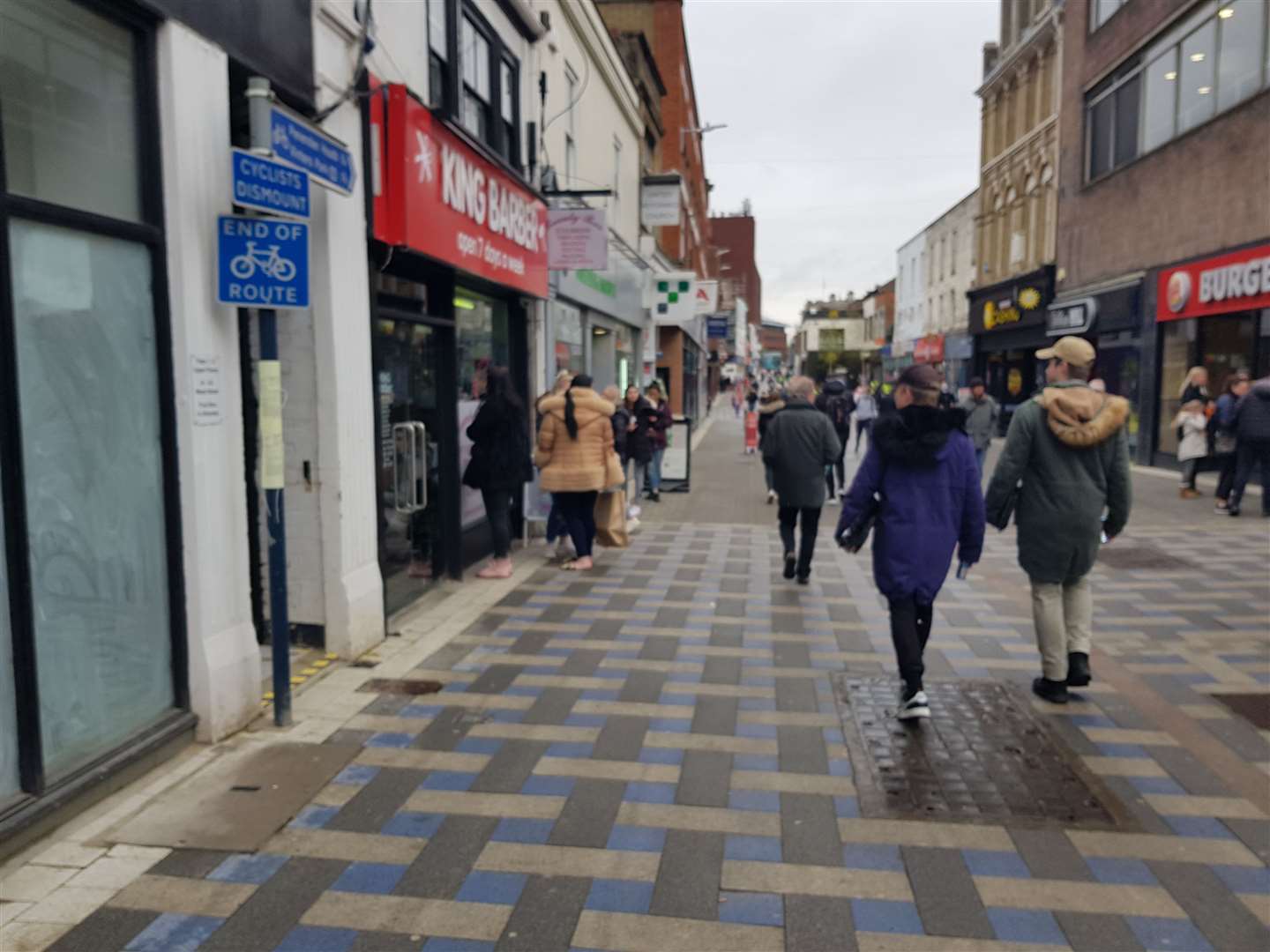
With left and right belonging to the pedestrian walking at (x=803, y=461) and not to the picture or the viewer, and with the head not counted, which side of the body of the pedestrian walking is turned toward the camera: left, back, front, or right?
back

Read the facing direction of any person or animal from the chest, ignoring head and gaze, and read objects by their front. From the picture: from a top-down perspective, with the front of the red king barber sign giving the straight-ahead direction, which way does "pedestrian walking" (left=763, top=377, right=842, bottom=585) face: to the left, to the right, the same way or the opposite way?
to the left

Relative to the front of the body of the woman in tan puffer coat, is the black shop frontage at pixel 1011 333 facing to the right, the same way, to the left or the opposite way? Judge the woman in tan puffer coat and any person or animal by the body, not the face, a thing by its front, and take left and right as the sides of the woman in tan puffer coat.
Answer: to the left

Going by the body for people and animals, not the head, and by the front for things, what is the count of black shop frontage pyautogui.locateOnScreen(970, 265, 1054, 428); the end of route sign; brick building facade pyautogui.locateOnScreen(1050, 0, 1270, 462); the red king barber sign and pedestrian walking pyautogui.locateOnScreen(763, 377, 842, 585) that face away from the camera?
1

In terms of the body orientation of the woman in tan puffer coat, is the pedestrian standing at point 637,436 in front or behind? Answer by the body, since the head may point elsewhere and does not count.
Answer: in front

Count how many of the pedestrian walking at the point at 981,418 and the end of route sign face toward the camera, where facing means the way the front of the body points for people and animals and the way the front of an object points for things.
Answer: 2

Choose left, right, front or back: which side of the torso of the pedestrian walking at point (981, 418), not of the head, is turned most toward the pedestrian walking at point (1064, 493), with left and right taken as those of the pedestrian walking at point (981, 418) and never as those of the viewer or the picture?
front

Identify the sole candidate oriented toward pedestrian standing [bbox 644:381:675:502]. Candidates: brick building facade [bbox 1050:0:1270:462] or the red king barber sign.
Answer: the brick building facade

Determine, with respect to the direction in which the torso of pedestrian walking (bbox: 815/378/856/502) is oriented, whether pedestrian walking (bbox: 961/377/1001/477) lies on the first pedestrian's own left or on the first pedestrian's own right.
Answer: on the first pedestrian's own right

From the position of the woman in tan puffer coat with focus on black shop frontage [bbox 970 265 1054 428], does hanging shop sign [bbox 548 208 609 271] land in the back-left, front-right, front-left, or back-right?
front-left

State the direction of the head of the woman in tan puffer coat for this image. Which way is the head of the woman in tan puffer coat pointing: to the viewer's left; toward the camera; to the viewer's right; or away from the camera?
away from the camera

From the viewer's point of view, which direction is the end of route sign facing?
toward the camera

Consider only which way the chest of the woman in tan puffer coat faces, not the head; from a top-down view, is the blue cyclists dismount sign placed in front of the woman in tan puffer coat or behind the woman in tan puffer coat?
behind

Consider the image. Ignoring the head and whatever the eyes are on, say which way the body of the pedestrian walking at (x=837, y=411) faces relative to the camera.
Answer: away from the camera

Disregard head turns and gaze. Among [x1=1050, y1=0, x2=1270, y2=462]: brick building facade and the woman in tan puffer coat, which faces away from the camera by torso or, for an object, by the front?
the woman in tan puffer coat

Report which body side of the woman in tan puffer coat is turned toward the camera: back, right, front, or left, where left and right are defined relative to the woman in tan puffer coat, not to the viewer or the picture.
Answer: back

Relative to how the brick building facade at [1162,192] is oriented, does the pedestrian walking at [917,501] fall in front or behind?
in front

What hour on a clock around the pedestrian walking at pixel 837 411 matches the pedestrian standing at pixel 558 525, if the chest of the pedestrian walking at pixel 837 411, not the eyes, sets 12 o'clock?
the pedestrian standing at pixel 558 525 is roughly at 7 o'clock from the pedestrian walking at pixel 837 411.

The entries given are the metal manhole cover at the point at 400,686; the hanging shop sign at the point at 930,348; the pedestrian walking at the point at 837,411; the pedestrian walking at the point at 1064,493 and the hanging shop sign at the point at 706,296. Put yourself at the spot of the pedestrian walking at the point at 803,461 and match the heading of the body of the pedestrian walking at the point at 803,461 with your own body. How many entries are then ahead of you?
3
